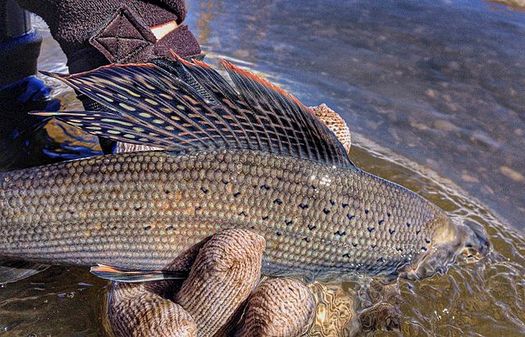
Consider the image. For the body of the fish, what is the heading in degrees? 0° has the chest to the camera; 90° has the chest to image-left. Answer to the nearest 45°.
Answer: approximately 270°
